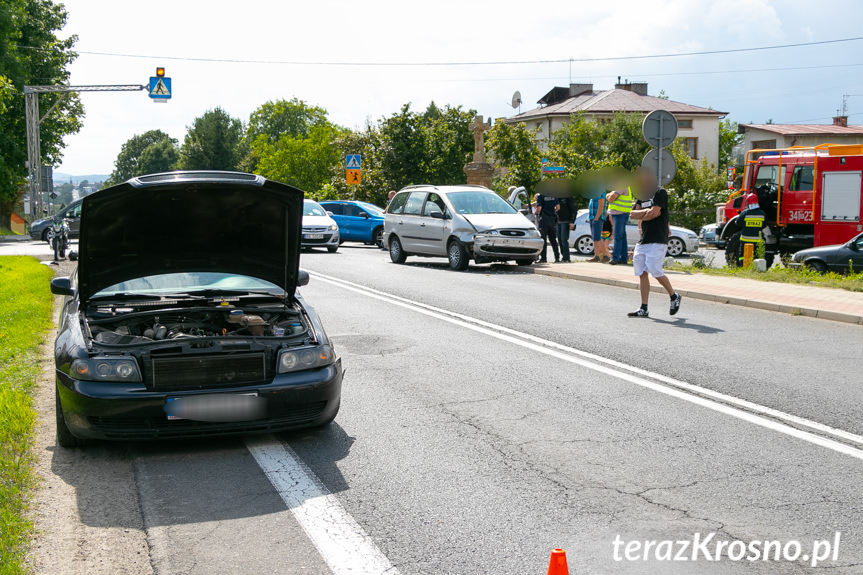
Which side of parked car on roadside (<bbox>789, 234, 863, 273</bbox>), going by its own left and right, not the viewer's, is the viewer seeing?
left

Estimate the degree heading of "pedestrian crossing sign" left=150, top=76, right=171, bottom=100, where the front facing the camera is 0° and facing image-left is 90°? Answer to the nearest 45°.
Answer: approximately 0°

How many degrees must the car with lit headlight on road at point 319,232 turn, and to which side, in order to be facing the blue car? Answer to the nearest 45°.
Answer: approximately 135° to its left

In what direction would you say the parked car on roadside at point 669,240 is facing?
to the viewer's right

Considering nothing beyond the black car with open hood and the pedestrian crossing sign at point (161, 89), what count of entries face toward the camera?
2

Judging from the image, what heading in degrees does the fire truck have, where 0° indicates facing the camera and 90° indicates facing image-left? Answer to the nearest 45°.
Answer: approximately 90°

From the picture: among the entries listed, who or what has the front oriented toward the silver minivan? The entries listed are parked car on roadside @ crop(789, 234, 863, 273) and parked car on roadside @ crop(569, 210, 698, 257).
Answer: parked car on roadside @ crop(789, 234, 863, 273)

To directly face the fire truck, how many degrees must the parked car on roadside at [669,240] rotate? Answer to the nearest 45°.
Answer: approximately 45° to its right

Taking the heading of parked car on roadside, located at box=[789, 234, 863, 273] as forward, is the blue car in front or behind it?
in front

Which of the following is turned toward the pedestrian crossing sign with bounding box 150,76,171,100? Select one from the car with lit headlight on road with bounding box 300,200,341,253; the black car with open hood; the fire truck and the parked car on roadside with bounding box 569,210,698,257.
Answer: the fire truck
